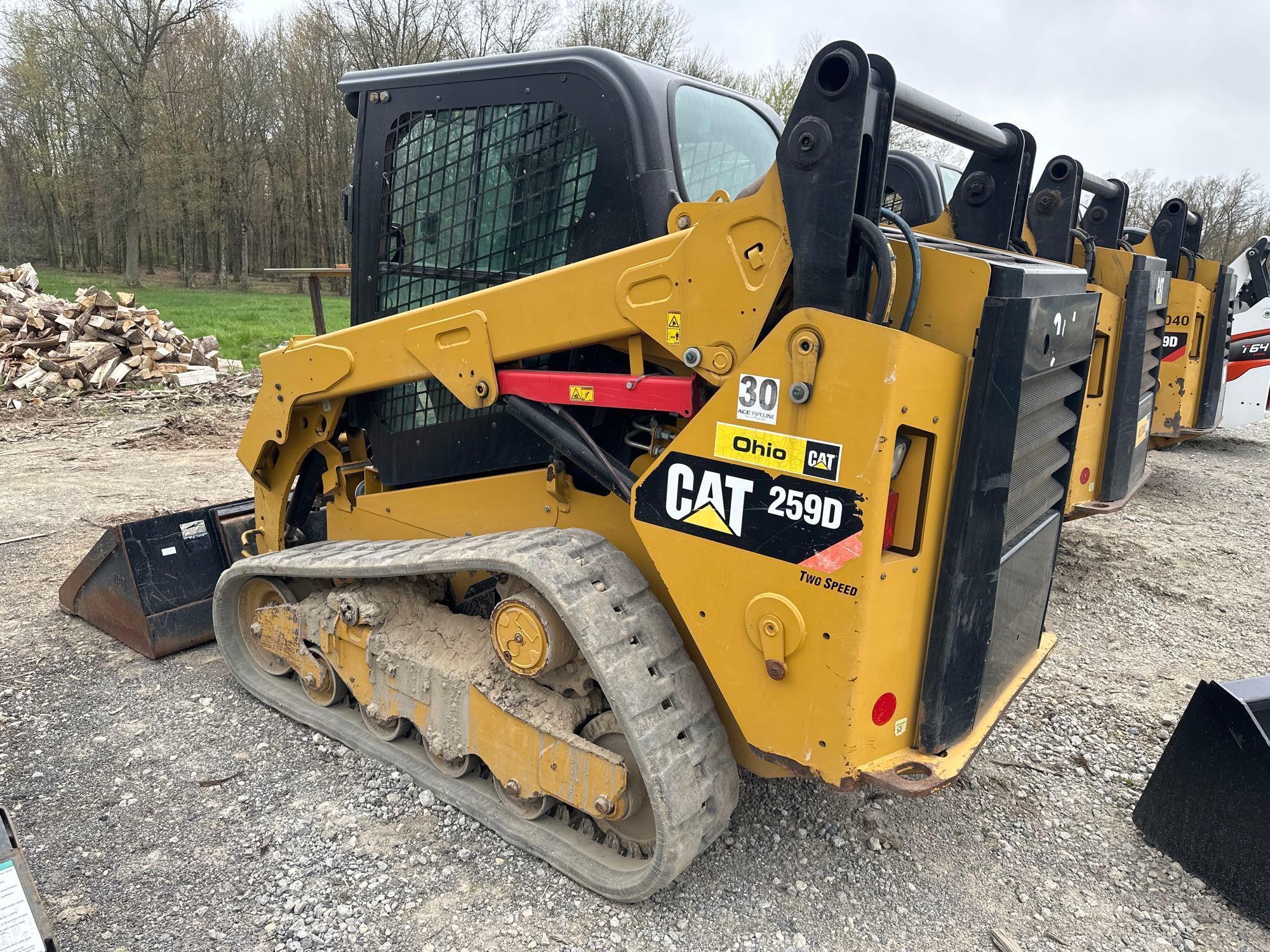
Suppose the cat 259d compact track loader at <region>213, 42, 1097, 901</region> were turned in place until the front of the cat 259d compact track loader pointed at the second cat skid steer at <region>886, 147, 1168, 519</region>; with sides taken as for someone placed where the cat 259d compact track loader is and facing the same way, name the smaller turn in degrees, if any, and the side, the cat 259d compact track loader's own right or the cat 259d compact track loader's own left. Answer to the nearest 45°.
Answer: approximately 90° to the cat 259d compact track loader's own right

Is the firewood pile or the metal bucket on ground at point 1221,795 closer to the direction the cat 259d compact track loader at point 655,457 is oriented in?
the firewood pile

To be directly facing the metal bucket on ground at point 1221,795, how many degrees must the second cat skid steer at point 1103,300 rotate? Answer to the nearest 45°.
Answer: approximately 135° to its left

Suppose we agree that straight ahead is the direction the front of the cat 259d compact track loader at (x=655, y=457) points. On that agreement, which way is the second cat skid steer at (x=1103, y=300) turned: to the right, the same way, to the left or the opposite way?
the same way

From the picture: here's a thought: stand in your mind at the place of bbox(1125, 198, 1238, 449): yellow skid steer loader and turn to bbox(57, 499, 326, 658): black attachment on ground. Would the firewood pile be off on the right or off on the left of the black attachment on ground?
right

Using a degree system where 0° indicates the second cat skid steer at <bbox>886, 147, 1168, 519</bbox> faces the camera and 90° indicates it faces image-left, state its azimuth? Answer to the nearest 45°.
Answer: approximately 135°

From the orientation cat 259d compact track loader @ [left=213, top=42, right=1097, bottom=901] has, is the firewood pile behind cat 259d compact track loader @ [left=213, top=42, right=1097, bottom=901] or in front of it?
in front

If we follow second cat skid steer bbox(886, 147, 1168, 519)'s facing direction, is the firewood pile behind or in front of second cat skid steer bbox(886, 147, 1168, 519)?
in front

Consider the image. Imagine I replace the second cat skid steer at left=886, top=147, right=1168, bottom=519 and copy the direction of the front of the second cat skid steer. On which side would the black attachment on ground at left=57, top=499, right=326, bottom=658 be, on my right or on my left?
on my left

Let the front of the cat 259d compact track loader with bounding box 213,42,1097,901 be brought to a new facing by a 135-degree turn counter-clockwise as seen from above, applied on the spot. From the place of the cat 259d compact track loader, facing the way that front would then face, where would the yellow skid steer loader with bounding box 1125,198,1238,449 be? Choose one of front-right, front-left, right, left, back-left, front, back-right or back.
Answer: back-left

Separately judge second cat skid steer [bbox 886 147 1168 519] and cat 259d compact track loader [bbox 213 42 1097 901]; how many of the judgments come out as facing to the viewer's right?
0

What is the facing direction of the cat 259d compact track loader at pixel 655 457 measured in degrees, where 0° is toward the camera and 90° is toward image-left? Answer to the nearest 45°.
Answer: approximately 135°
